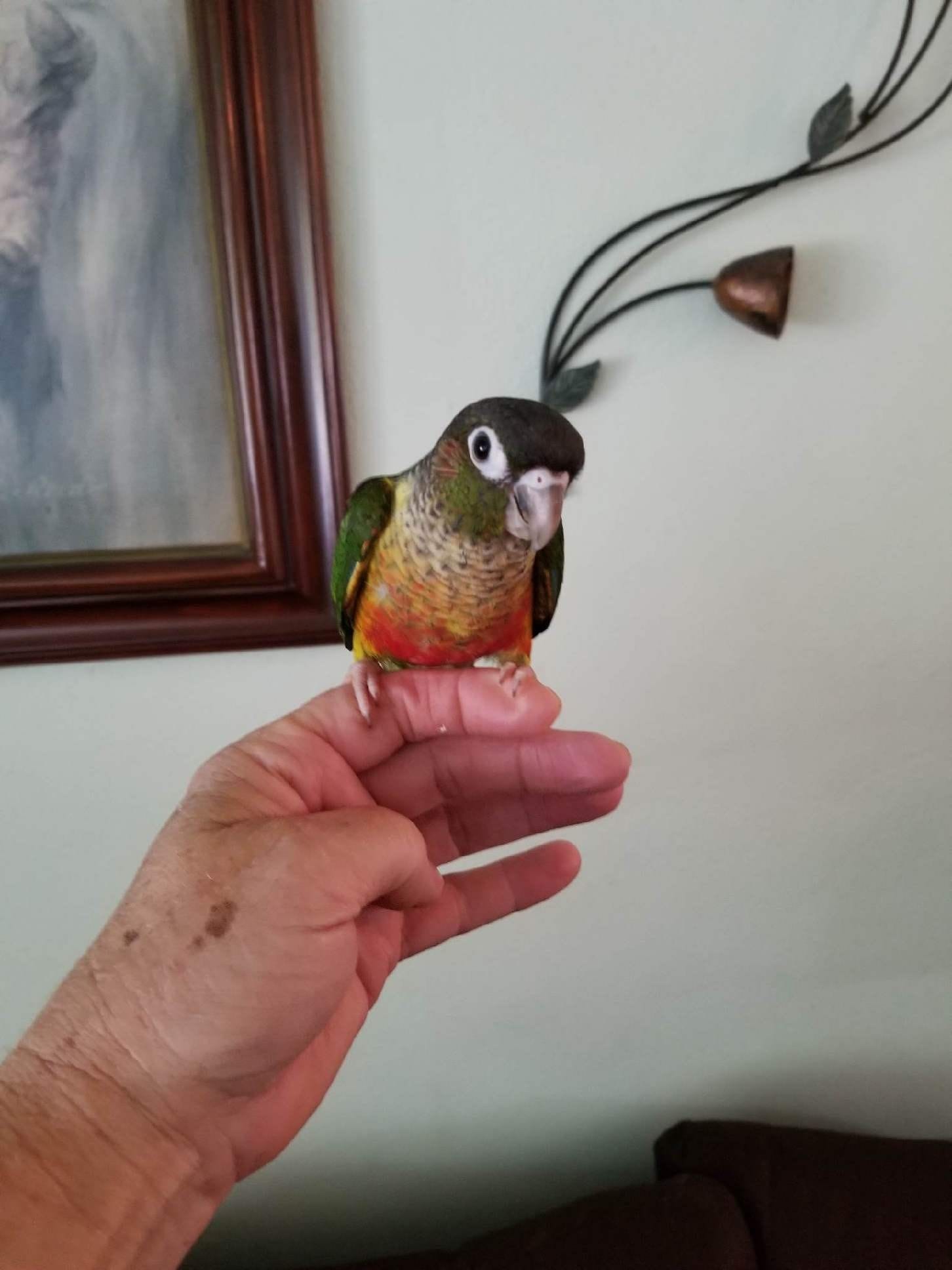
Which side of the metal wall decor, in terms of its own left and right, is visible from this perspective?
front

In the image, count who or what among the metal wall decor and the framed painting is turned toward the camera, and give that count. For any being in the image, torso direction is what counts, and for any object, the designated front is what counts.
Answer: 2

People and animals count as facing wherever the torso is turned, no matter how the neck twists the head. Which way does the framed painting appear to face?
toward the camera
